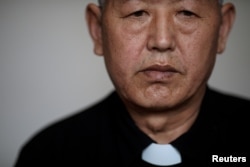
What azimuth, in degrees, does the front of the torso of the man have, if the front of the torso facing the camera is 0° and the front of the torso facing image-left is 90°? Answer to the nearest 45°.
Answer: approximately 0°
